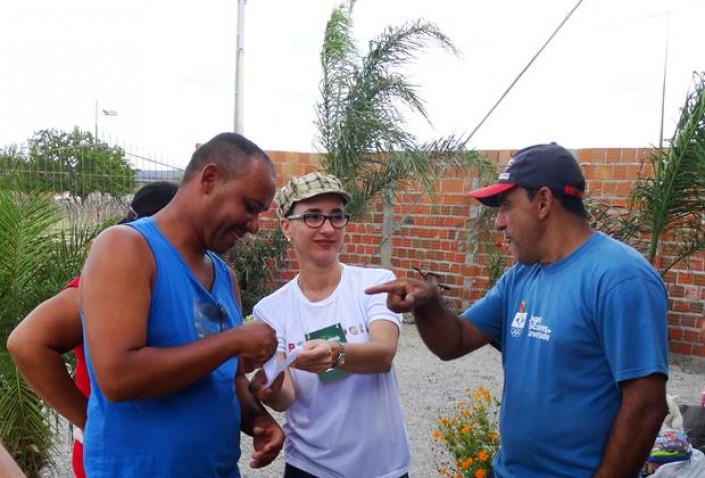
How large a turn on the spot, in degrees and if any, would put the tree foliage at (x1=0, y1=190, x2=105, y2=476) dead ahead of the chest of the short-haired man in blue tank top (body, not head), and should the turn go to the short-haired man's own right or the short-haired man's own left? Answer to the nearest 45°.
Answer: approximately 135° to the short-haired man's own left

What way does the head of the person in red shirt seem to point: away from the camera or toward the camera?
away from the camera

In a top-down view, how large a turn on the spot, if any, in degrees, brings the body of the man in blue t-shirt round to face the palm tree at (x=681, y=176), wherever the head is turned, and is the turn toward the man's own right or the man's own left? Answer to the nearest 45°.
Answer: approximately 135° to the man's own right

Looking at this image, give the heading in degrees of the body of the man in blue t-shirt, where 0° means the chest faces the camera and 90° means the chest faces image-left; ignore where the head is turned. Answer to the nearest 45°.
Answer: approximately 45°

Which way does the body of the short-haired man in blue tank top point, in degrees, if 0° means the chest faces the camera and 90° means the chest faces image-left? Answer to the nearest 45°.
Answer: approximately 315°
